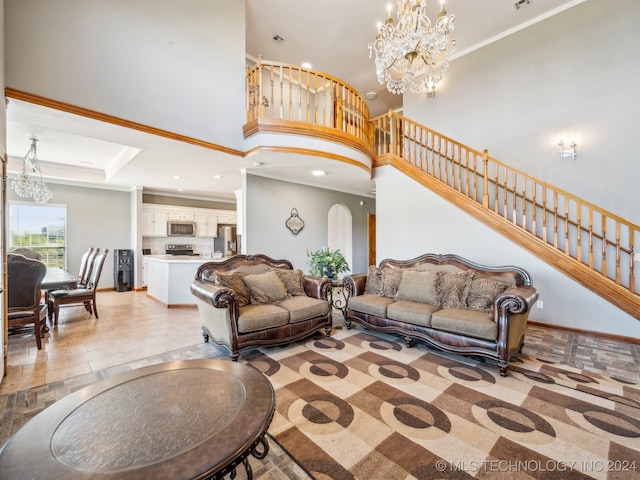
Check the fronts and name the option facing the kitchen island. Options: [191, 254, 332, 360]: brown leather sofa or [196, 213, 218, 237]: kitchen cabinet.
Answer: the kitchen cabinet

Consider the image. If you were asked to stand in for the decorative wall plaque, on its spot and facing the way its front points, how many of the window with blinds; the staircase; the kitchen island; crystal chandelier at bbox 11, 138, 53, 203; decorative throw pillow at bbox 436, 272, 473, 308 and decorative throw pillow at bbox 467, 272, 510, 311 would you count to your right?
3

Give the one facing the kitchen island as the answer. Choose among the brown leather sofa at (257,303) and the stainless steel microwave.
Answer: the stainless steel microwave

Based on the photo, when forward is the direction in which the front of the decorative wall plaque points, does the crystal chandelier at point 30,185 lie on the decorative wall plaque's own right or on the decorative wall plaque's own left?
on the decorative wall plaque's own right

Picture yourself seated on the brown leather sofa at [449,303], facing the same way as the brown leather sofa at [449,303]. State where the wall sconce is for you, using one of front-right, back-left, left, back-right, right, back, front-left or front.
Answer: back

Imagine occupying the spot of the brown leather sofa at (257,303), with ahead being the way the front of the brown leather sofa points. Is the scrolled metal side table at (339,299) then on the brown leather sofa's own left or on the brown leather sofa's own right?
on the brown leather sofa's own left

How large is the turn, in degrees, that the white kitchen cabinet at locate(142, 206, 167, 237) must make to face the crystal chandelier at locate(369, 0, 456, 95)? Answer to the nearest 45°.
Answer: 0° — it already faces it
